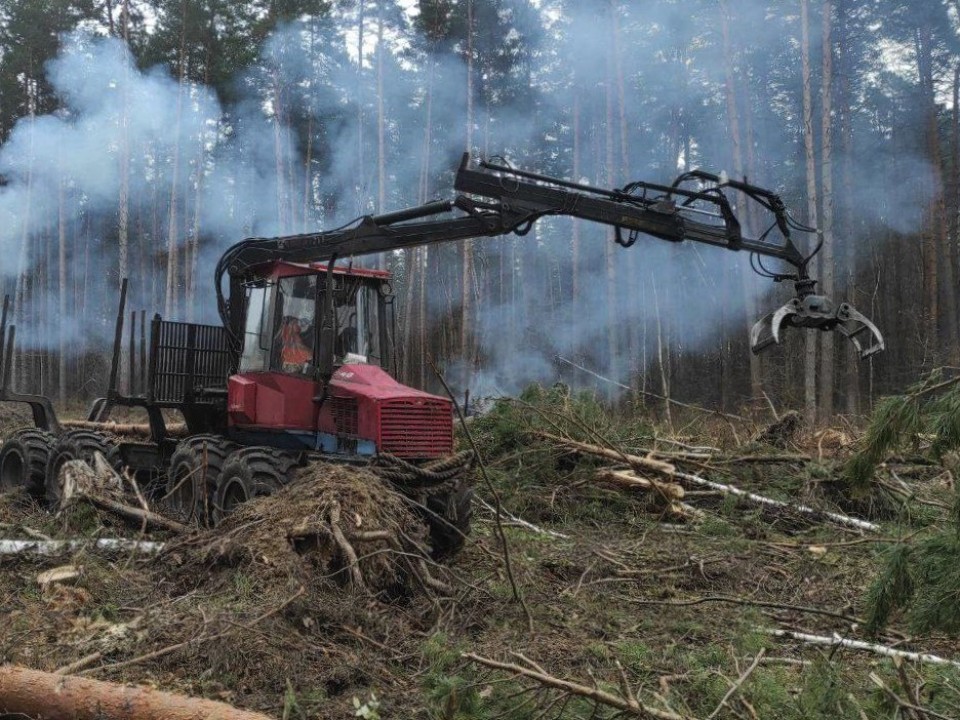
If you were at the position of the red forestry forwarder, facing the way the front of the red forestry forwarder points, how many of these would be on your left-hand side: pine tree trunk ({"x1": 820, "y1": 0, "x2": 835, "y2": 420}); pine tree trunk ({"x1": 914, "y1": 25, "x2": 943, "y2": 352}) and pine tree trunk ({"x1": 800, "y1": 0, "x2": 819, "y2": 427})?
3

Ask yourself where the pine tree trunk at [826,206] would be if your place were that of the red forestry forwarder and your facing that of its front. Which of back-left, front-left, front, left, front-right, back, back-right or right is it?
left

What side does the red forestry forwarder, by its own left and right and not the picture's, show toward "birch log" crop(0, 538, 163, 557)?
right

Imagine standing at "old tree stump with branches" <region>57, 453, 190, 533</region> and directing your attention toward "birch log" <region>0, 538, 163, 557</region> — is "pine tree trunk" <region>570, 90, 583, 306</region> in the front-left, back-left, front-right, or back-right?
back-left

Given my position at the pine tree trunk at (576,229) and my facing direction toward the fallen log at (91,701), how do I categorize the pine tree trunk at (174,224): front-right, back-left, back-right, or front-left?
front-right

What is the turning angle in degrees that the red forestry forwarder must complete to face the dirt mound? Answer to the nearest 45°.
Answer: approximately 45° to its right

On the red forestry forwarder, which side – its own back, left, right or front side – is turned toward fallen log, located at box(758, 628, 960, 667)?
front

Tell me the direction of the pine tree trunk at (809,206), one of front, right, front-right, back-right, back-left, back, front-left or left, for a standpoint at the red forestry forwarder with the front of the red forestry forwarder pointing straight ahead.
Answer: left

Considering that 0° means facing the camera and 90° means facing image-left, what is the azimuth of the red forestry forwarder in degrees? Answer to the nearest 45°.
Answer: approximately 315°
